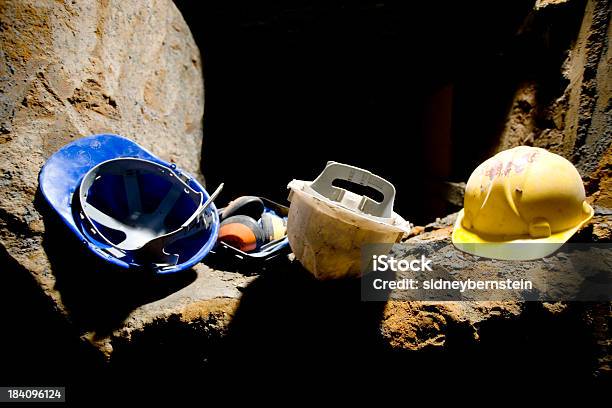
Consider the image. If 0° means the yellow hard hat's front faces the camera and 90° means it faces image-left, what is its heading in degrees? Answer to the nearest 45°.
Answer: approximately 45°

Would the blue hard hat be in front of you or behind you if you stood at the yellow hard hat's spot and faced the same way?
in front
